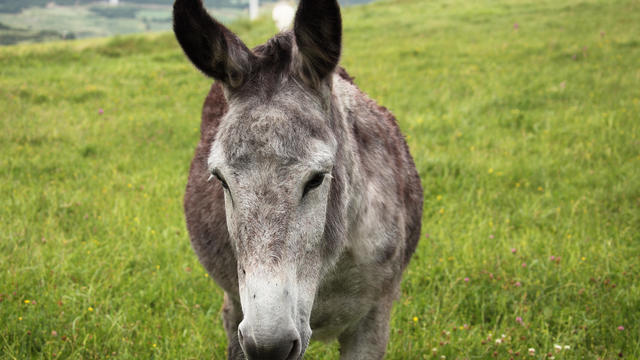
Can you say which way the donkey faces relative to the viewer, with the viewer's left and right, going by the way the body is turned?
facing the viewer

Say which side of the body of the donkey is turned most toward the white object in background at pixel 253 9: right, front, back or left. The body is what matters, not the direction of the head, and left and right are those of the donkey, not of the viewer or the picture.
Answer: back
